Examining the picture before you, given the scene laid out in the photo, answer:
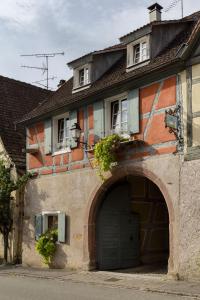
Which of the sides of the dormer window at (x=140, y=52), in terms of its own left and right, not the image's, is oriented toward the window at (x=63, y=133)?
right

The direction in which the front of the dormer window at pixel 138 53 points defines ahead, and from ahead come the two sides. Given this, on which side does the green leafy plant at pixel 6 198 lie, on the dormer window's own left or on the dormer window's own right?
on the dormer window's own right

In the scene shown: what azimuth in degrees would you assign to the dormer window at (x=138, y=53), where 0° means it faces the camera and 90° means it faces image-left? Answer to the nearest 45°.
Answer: approximately 45°

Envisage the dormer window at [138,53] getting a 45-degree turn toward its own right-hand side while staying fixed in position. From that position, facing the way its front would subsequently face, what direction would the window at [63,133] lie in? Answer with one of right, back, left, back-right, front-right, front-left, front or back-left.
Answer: front-right

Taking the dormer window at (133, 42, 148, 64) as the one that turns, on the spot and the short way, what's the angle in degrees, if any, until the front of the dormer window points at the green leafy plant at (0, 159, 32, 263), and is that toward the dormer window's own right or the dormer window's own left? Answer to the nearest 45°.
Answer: approximately 90° to the dormer window's own right
